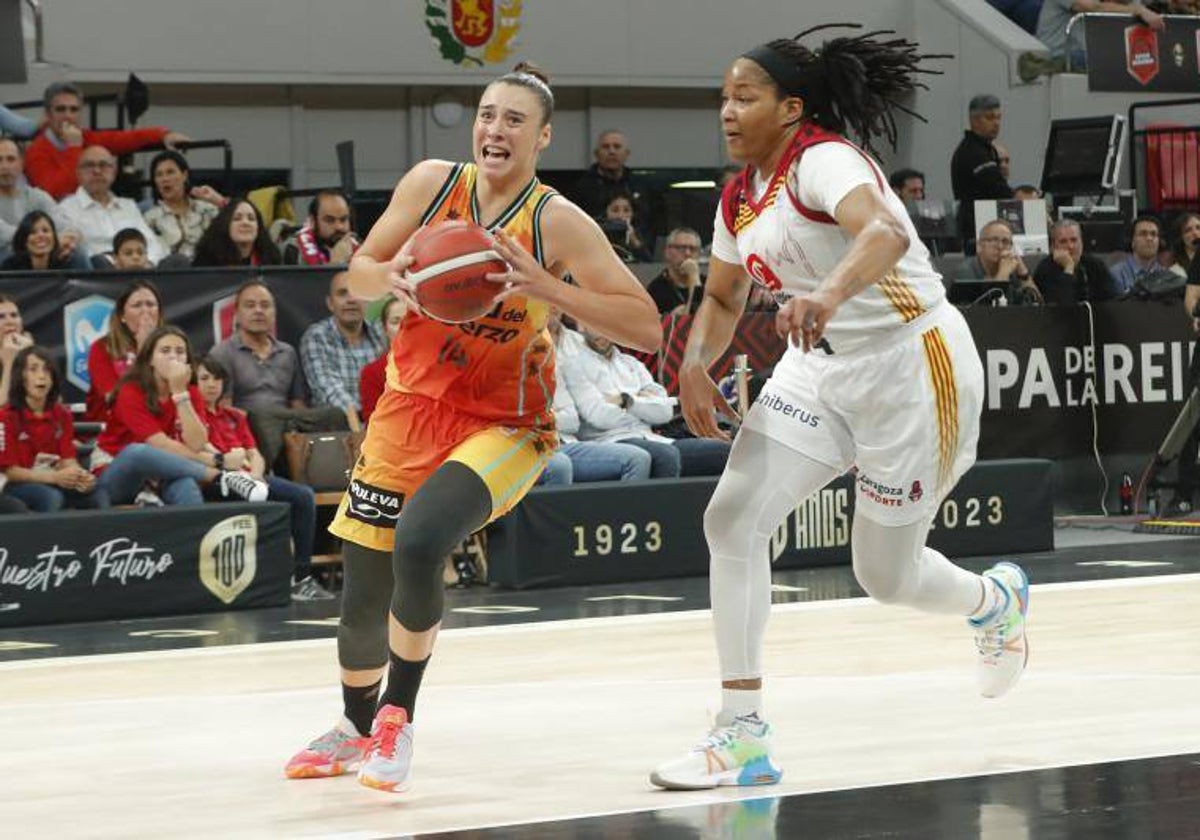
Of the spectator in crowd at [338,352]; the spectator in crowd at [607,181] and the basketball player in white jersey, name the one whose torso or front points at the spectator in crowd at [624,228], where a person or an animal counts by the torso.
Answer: the spectator in crowd at [607,181]

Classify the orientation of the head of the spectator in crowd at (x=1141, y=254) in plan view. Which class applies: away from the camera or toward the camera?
toward the camera

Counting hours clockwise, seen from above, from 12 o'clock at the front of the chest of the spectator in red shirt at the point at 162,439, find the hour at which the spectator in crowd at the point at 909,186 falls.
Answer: The spectator in crowd is roughly at 9 o'clock from the spectator in red shirt.

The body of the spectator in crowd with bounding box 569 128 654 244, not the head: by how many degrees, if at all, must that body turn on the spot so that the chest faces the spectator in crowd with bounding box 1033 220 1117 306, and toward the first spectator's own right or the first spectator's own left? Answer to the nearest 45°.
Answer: approximately 45° to the first spectator's own left

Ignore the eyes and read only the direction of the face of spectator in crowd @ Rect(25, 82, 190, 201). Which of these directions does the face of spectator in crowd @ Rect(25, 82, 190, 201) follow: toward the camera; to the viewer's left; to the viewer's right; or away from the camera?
toward the camera

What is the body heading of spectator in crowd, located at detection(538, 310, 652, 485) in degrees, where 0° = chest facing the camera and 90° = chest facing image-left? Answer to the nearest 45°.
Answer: approximately 315°

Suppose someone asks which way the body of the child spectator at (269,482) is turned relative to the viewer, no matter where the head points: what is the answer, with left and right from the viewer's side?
facing the viewer and to the right of the viewer

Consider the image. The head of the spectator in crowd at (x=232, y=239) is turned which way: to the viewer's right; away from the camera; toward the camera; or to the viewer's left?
toward the camera

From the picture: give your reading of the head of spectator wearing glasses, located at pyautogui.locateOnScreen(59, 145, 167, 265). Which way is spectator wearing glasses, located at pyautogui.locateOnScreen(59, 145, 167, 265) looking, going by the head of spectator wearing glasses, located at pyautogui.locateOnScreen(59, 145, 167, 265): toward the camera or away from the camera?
toward the camera

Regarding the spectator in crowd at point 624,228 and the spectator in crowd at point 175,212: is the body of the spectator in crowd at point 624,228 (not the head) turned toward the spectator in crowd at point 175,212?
no

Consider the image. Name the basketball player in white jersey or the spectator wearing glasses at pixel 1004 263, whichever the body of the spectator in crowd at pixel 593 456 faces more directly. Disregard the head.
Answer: the basketball player in white jersey

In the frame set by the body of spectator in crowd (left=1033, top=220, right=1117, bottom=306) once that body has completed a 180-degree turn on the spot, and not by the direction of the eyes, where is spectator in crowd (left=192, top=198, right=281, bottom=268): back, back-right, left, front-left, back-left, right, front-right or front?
back-left

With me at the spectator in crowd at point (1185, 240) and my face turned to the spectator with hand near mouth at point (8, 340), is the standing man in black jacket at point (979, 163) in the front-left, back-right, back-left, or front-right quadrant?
front-right

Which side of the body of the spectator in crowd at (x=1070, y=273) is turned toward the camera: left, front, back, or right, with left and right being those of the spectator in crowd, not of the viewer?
front

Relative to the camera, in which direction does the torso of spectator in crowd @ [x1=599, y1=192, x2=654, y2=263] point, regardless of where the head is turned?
toward the camera

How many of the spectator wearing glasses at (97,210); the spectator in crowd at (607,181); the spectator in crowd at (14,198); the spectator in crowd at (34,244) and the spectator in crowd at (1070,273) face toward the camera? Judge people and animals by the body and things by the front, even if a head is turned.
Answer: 5

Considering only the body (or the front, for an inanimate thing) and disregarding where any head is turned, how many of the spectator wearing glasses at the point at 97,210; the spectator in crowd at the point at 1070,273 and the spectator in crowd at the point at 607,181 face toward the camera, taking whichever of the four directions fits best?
3

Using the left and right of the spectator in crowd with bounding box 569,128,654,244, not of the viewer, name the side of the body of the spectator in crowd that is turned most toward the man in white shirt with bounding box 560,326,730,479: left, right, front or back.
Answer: front

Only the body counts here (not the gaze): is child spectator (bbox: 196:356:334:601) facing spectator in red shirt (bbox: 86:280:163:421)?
no

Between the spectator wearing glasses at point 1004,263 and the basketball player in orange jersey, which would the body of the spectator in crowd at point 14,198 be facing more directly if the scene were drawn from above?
the basketball player in orange jersey

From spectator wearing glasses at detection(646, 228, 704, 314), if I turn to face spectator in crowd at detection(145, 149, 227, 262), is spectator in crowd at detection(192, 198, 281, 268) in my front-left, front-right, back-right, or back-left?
front-left
